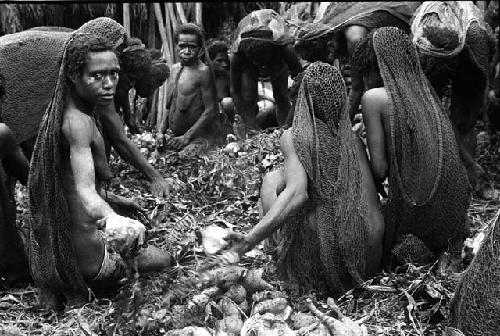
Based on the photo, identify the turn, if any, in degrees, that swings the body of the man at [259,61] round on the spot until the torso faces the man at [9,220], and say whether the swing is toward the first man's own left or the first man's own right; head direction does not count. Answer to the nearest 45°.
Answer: approximately 45° to the first man's own right

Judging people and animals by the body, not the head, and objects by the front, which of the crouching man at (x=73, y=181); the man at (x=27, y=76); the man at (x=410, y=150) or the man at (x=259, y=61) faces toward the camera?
the man at (x=259, y=61)

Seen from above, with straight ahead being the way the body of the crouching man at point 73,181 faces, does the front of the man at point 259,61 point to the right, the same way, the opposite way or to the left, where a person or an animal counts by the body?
to the right

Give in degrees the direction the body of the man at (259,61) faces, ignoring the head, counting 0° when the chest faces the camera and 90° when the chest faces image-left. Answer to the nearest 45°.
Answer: approximately 0°

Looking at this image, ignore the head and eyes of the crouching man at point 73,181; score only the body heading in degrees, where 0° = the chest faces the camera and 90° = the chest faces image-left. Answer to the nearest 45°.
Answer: approximately 270°

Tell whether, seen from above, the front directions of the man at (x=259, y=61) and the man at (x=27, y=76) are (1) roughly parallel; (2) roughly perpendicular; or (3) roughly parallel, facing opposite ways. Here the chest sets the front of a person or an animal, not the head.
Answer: roughly perpendicular

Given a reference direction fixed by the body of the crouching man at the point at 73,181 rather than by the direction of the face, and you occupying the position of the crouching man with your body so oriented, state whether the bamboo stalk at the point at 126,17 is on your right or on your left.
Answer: on your left

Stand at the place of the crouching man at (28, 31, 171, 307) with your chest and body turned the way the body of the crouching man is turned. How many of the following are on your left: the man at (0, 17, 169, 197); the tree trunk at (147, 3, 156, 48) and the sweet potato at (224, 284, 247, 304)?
2

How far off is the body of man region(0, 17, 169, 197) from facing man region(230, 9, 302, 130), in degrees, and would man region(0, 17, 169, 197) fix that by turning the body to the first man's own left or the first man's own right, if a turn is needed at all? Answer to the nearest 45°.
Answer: approximately 45° to the first man's own left

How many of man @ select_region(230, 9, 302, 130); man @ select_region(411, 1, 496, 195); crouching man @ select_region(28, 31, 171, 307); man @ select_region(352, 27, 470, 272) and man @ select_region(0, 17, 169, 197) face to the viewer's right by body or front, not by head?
2

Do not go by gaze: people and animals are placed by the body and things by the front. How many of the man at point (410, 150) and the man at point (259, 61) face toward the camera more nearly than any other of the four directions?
1

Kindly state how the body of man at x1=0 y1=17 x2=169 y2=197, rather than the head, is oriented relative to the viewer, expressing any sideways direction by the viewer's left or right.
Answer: facing to the right of the viewer
